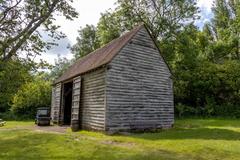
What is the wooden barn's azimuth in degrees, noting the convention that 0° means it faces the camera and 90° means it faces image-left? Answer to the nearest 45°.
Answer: approximately 45°
